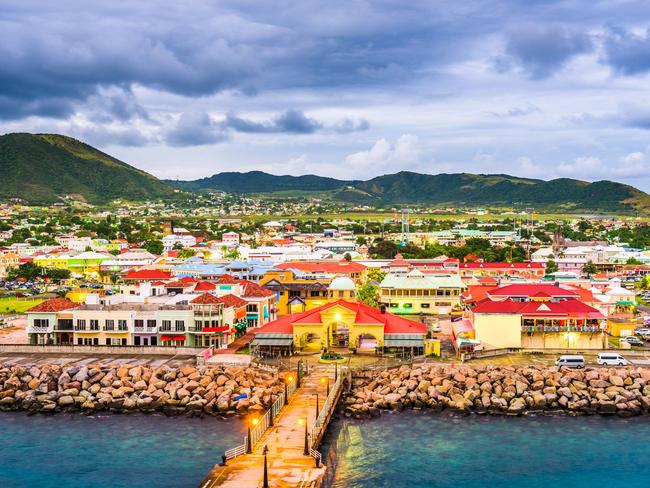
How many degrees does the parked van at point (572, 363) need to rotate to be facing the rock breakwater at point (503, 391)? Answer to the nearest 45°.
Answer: approximately 45° to its left

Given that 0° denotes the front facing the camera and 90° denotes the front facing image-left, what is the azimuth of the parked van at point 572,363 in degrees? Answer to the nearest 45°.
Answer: approximately 90°

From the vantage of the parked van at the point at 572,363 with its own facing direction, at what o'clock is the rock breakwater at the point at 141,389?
The rock breakwater is roughly at 11 o'clock from the parked van.

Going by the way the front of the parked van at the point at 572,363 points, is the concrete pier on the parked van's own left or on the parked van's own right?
on the parked van's own left
